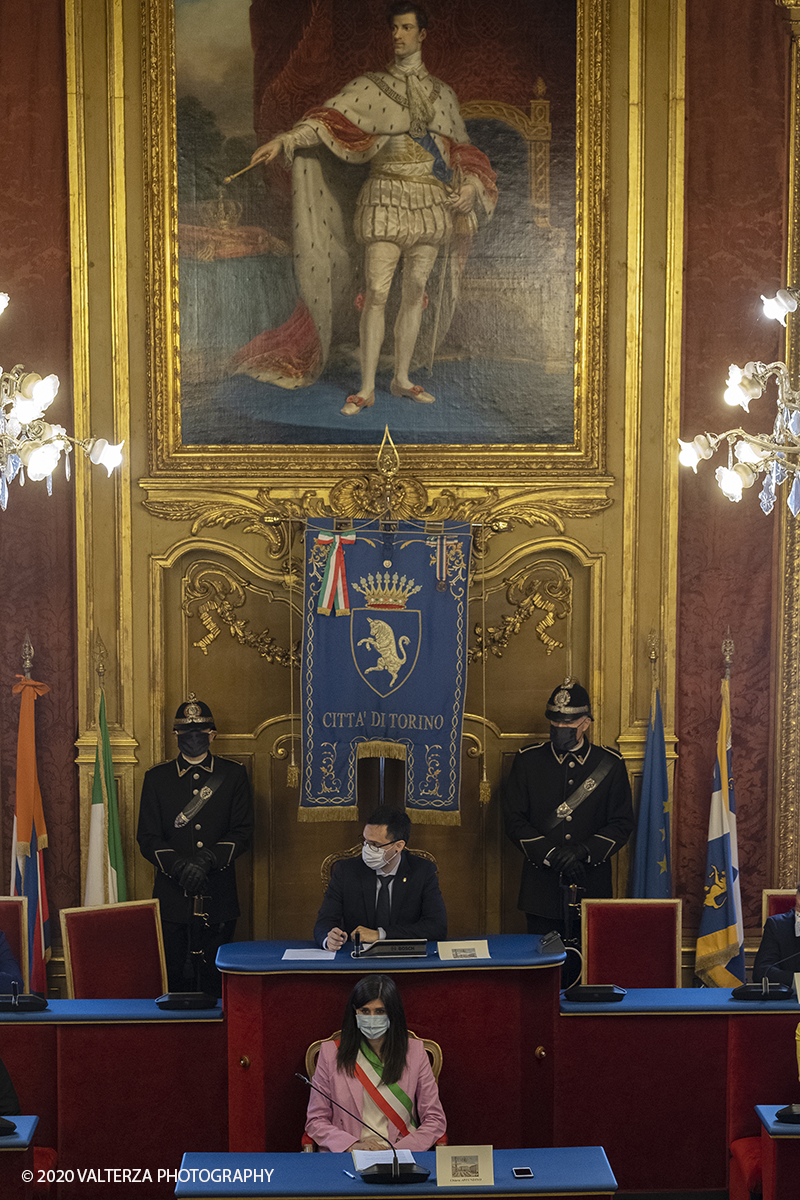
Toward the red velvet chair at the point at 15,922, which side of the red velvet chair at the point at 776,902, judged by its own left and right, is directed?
right

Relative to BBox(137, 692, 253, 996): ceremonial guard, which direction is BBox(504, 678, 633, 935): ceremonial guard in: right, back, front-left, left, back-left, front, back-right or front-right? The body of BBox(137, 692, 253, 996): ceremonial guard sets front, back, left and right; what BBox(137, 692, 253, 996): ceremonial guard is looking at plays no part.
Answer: left

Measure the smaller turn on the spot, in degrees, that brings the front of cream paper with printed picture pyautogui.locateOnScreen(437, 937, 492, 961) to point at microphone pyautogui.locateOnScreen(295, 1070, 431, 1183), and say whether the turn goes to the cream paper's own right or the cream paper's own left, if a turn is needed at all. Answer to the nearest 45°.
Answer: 0° — it already faces it

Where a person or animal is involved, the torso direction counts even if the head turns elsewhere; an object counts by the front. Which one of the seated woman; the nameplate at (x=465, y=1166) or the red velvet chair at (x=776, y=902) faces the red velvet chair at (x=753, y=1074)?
the red velvet chair at (x=776, y=902)

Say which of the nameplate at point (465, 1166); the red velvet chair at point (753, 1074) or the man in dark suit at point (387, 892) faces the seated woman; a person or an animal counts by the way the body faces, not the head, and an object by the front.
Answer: the man in dark suit

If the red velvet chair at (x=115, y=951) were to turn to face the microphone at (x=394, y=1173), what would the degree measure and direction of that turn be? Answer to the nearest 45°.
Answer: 0° — it already faces it

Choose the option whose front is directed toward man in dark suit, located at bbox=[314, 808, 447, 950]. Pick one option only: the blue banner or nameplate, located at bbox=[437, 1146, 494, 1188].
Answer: the blue banner
